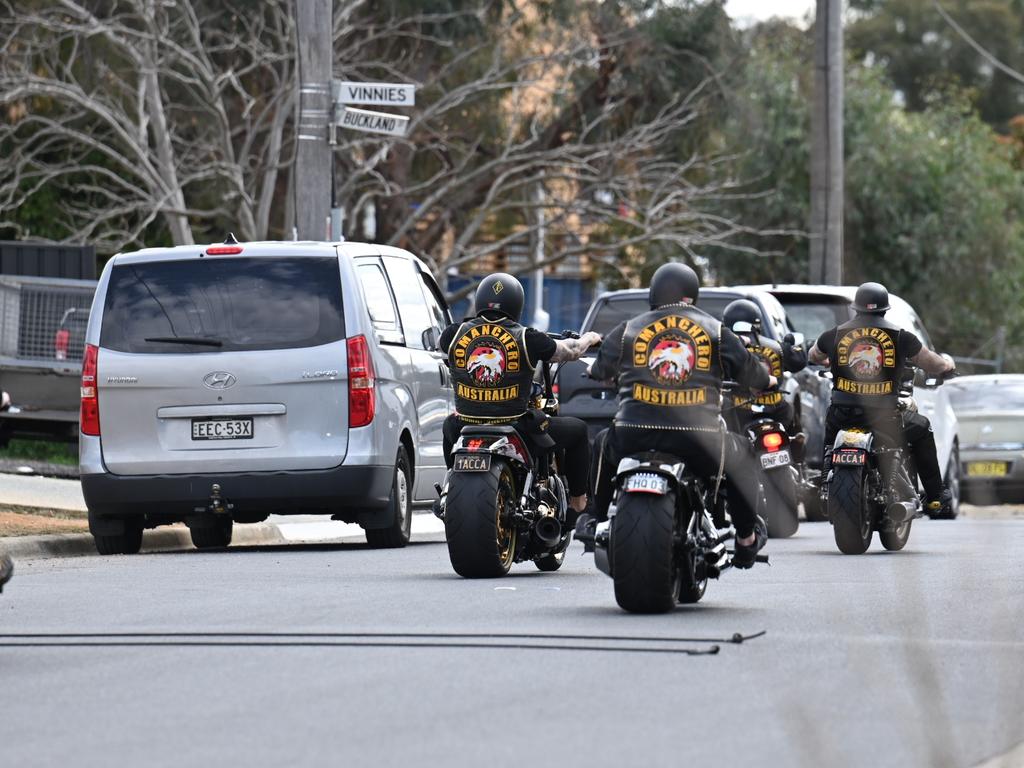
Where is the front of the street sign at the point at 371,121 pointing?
toward the camera

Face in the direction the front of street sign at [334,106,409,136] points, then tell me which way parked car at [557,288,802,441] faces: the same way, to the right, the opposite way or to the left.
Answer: the opposite way

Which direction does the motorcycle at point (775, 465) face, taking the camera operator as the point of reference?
facing away from the viewer

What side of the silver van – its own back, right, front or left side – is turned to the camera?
back

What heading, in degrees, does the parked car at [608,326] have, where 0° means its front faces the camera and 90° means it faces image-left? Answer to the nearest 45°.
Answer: approximately 180°

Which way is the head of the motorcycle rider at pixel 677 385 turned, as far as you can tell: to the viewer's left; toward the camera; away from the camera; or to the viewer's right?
away from the camera

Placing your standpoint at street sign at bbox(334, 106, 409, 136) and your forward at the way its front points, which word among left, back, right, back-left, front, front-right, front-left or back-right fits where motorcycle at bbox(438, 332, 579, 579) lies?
front

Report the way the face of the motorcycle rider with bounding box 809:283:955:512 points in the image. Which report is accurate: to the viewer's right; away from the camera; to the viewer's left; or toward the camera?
away from the camera

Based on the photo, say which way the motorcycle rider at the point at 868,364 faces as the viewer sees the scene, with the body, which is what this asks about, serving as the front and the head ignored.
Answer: away from the camera

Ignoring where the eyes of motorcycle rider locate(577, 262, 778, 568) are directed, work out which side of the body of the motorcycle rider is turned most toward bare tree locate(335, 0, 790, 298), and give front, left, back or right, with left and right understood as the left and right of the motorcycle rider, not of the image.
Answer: front

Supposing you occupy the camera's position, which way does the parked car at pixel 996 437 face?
facing away from the viewer

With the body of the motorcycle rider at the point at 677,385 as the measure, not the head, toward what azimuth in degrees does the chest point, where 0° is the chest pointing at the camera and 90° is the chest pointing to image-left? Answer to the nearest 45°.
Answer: approximately 180°
